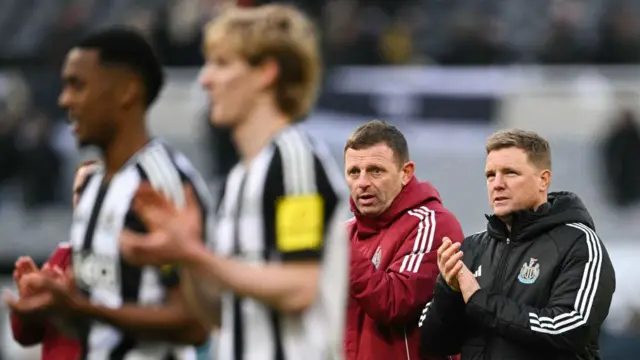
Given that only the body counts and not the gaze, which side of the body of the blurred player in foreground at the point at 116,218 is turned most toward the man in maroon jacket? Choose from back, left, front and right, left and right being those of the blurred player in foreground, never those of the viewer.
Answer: back

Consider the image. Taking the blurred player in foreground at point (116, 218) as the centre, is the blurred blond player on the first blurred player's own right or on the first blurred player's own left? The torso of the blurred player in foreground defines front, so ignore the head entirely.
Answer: on the first blurred player's own left

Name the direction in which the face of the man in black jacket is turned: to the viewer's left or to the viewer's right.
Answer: to the viewer's left

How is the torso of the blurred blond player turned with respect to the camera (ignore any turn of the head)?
to the viewer's left

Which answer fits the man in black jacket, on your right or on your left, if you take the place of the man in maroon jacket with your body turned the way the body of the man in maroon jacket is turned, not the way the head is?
on your left

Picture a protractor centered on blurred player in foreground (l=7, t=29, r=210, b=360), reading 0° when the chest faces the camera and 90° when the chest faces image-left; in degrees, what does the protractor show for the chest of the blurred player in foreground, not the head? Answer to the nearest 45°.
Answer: approximately 45°

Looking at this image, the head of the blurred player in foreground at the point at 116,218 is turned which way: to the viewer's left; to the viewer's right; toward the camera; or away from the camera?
to the viewer's left
